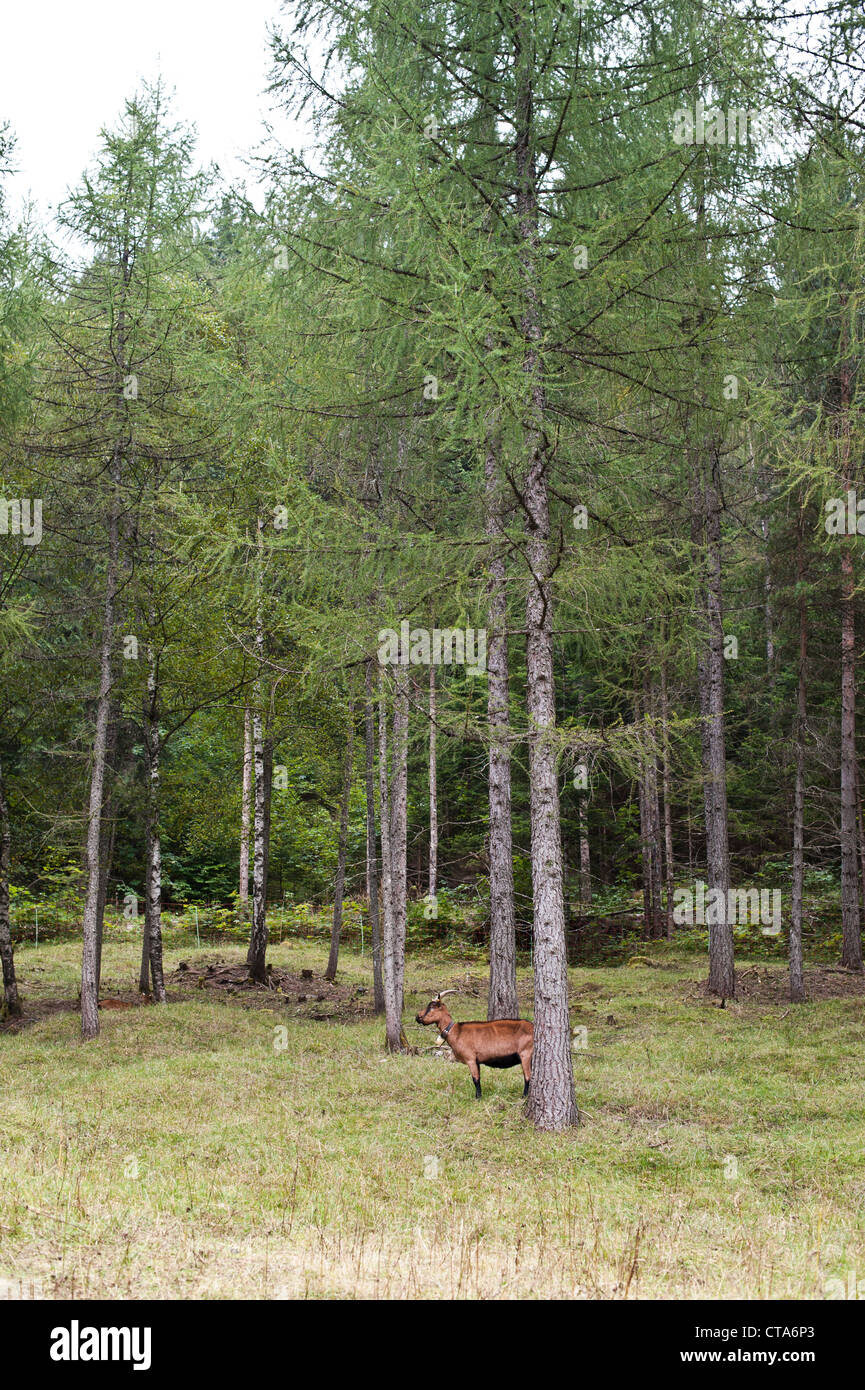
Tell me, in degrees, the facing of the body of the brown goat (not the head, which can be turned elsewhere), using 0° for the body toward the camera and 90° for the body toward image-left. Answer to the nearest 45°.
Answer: approximately 90°
